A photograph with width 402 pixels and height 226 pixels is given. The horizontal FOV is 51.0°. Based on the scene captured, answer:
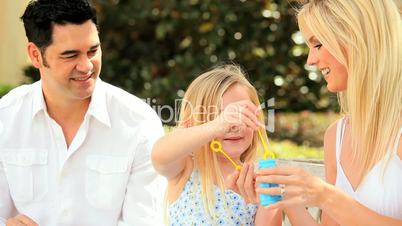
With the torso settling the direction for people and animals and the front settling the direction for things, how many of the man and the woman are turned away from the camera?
0

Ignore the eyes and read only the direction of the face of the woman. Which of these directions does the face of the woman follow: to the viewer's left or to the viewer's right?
to the viewer's left

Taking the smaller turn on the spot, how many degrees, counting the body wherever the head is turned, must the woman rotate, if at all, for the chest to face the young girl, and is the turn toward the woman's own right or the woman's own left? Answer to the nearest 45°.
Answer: approximately 45° to the woman's own right

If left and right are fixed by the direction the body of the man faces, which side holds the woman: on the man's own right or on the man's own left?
on the man's own left

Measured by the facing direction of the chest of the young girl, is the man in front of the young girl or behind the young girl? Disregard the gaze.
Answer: behind

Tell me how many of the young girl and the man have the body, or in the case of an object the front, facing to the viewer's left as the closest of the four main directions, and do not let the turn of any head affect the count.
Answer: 0

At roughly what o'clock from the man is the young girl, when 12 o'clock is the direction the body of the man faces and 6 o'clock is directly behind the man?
The young girl is roughly at 10 o'clock from the man.

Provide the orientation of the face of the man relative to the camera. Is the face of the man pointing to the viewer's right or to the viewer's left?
to the viewer's right
